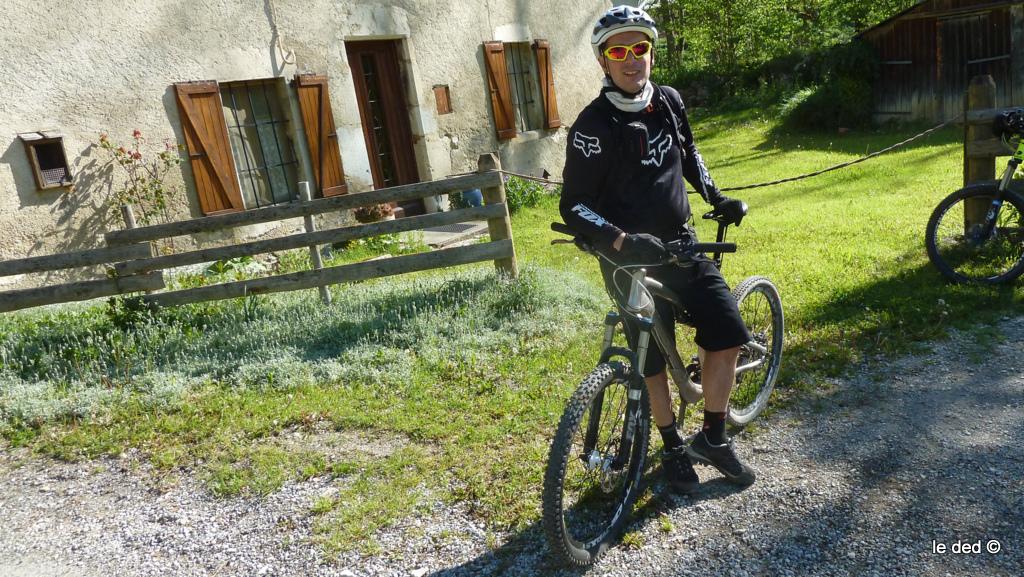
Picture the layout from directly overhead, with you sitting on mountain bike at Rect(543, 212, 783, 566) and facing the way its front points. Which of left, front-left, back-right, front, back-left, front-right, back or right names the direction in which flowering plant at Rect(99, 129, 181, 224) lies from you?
right

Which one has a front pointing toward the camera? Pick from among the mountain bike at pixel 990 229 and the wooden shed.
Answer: the wooden shed

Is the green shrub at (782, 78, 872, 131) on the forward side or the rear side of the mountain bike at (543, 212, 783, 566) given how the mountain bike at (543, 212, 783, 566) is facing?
on the rear side

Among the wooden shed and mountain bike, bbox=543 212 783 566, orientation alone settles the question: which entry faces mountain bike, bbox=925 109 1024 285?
the wooden shed

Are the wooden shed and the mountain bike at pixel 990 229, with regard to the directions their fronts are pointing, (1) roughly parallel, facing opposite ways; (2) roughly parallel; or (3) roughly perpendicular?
roughly perpendicular

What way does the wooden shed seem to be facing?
toward the camera

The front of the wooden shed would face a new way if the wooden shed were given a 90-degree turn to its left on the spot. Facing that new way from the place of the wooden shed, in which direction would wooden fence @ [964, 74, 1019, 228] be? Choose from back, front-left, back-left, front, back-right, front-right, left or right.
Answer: right

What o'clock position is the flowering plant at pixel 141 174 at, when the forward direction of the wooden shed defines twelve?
The flowering plant is roughly at 1 o'clock from the wooden shed.

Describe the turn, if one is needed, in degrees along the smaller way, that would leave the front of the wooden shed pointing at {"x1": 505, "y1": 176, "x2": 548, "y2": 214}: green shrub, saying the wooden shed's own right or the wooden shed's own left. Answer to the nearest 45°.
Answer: approximately 45° to the wooden shed's own right

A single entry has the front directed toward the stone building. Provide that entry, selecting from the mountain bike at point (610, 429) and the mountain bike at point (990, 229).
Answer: the mountain bike at point (990, 229)

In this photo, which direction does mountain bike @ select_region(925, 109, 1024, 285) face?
to the viewer's left

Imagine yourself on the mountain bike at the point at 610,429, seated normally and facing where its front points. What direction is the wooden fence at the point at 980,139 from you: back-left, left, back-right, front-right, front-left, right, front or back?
back

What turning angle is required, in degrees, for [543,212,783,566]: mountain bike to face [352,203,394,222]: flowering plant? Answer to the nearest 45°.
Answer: approximately 90° to its right

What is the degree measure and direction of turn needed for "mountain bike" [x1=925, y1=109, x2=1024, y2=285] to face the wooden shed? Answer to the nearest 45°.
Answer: approximately 90° to its right

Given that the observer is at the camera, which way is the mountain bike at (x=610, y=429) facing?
facing the viewer and to the left of the viewer

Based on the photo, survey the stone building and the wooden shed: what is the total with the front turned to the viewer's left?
0
